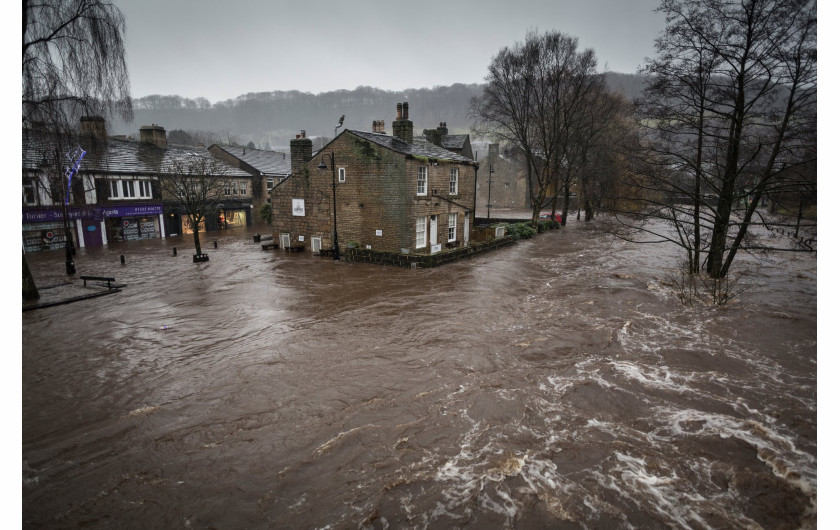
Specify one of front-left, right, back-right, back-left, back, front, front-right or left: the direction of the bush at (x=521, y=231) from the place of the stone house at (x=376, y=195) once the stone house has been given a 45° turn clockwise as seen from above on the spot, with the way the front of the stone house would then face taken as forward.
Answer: back-left

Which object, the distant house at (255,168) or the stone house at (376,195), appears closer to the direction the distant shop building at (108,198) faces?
the stone house
